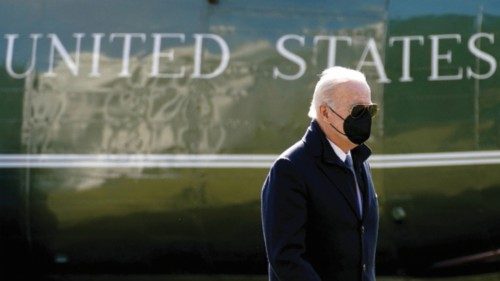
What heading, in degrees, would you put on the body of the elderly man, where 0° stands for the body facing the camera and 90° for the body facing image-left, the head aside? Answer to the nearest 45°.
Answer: approximately 315°
